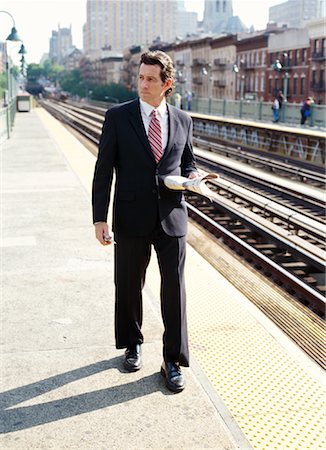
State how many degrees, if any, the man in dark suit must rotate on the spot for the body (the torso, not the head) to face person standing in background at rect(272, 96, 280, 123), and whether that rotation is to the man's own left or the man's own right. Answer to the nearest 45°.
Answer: approximately 180°

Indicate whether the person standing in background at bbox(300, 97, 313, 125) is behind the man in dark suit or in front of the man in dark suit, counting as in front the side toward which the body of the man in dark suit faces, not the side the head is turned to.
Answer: behind

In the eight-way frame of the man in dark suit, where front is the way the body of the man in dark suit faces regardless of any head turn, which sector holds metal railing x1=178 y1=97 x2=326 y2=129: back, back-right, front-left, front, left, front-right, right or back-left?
back

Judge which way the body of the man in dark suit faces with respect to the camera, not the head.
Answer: toward the camera
